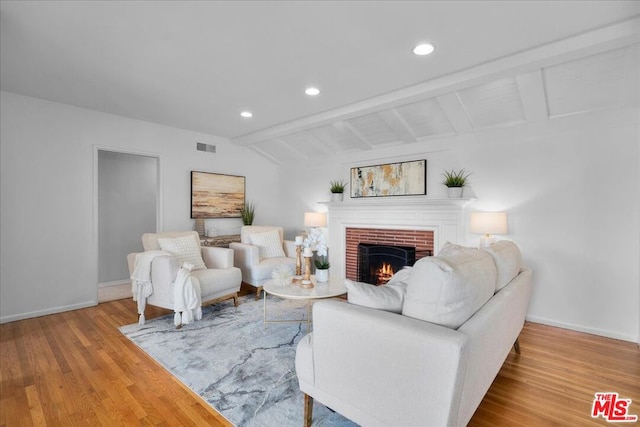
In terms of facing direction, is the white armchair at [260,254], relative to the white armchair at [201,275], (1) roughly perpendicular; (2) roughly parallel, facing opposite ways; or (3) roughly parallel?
roughly parallel

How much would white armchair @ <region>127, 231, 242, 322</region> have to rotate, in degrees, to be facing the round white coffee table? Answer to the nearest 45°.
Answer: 0° — it already faces it

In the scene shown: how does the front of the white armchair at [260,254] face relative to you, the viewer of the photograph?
facing the viewer and to the right of the viewer

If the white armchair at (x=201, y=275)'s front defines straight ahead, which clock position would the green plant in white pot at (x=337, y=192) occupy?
The green plant in white pot is roughly at 10 o'clock from the white armchair.

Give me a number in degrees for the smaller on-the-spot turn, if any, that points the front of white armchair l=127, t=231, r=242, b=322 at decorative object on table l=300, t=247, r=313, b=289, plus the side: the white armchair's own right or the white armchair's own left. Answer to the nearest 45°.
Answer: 0° — it already faces it

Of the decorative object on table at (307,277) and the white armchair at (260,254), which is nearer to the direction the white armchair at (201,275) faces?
the decorative object on table

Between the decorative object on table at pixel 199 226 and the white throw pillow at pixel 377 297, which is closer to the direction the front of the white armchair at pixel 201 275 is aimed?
the white throw pillow

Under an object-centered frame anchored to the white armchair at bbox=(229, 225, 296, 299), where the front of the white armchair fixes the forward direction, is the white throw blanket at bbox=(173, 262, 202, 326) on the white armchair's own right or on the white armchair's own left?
on the white armchair's own right

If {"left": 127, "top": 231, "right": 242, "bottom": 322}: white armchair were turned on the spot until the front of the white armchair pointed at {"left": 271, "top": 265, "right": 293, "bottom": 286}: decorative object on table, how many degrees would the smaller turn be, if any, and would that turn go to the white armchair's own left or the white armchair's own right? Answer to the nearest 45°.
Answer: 0° — it already faces it

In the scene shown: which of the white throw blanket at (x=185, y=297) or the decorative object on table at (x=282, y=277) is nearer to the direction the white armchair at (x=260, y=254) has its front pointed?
the decorative object on table

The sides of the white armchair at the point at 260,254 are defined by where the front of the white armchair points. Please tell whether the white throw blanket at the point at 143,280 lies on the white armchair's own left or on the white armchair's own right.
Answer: on the white armchair's own right

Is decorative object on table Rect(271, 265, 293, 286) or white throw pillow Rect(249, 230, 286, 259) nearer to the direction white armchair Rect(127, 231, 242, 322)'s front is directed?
the decorative object on table

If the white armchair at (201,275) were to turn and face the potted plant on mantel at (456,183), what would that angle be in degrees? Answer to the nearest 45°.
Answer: approximately 45° to its left

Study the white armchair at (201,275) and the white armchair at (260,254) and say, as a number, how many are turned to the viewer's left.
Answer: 0

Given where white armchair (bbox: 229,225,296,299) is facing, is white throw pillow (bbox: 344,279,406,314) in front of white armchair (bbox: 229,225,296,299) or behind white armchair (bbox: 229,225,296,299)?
in front
